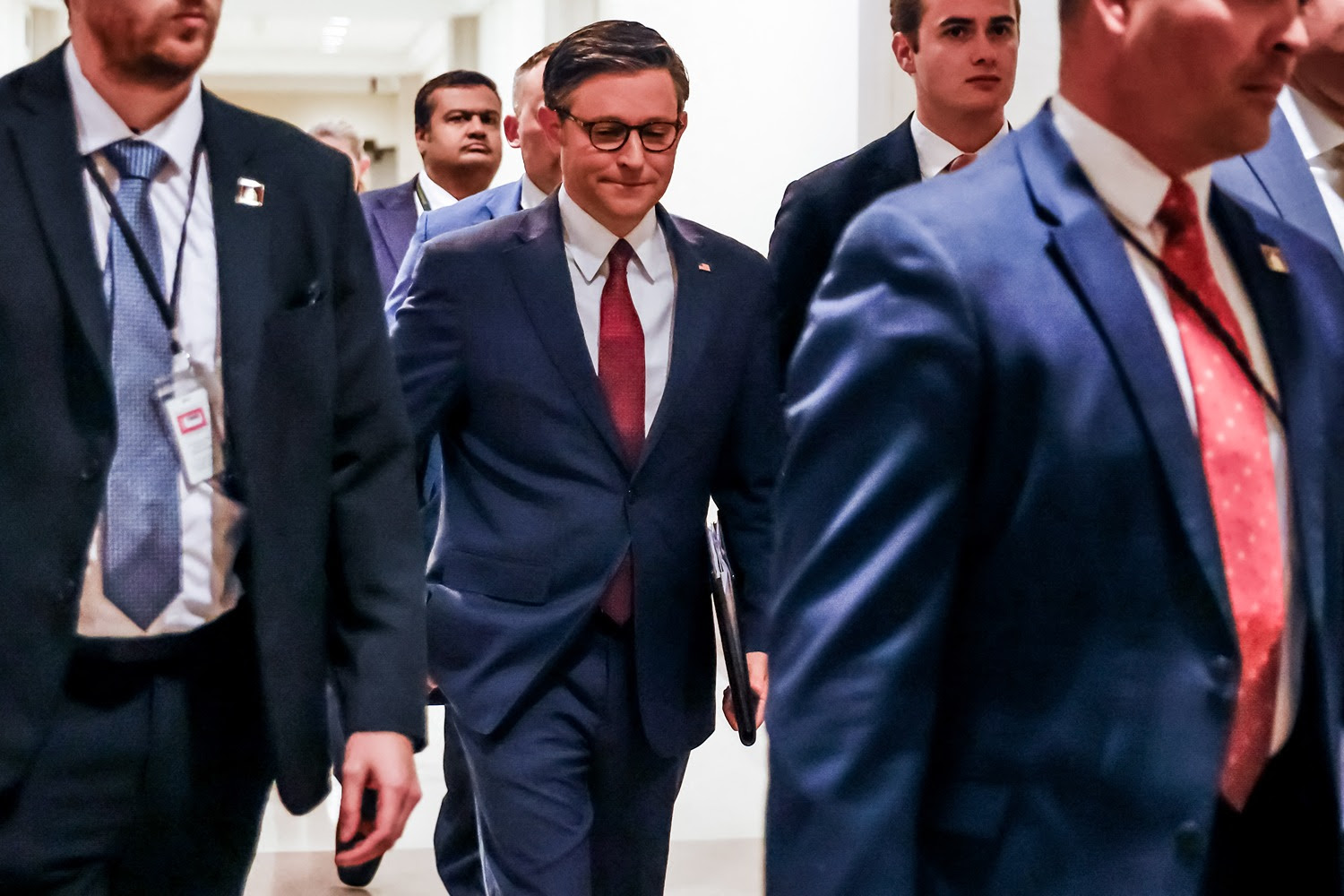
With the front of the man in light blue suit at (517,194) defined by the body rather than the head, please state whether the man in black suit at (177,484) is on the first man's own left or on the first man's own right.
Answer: on the first man's own right

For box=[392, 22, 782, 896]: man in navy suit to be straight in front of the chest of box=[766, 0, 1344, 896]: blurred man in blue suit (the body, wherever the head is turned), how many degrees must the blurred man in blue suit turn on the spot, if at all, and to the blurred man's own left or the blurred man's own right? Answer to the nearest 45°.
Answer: approximately 180°

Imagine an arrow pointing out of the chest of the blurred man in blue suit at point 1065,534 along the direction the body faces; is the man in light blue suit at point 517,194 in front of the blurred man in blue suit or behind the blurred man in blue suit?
behind

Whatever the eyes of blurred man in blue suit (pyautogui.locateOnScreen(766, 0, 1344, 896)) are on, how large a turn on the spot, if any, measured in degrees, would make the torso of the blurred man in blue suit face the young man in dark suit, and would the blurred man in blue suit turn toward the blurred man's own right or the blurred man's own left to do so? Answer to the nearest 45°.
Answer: approximately 135° to the blurred man's own left

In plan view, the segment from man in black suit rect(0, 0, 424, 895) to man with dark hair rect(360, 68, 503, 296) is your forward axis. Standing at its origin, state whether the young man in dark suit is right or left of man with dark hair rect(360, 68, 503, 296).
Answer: right

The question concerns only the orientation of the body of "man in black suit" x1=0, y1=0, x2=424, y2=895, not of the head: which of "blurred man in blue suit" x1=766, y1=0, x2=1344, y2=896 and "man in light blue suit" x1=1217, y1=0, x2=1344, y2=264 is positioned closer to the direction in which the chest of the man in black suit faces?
the blurred man in blue suit
